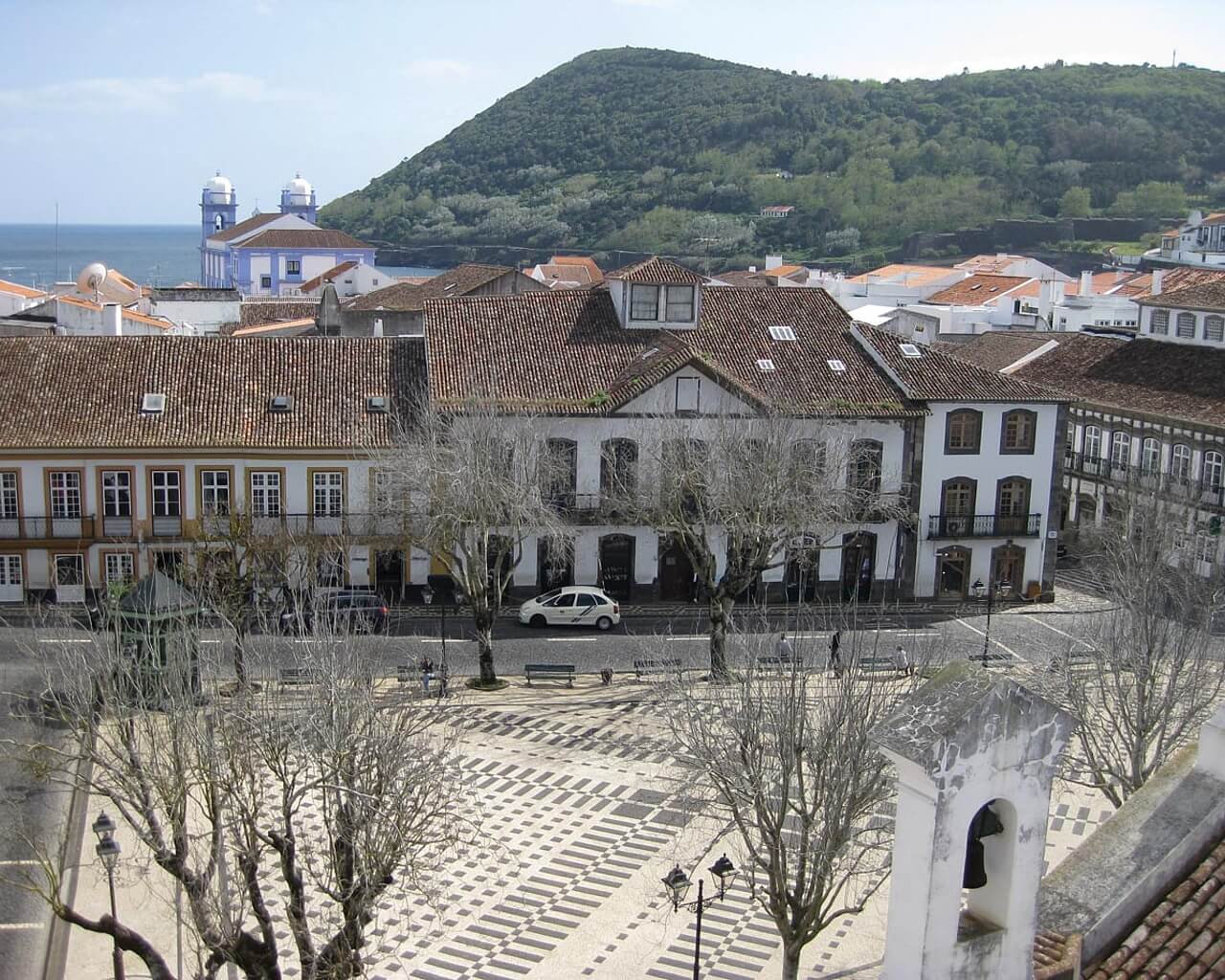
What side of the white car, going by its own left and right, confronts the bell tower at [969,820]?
left

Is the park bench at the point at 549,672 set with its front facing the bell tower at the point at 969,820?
yes

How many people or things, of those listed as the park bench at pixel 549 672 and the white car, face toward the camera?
1

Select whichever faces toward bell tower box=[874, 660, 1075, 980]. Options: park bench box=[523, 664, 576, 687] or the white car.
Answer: the park bench

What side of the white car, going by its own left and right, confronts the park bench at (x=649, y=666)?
left

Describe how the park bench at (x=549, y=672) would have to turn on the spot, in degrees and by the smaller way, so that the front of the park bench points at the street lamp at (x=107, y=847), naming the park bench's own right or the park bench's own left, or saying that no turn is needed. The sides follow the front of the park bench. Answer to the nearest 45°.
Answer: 0° — it already faces it

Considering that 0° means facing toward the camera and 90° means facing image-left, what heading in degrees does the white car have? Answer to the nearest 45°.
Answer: approximately 90°

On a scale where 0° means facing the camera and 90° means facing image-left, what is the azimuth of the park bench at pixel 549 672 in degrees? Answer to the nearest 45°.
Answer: approximately 0°

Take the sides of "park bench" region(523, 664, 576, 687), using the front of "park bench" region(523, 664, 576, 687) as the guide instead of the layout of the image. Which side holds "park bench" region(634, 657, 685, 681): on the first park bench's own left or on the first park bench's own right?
on the first park bench's own left

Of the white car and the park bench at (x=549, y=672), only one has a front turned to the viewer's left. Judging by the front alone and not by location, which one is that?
the white car

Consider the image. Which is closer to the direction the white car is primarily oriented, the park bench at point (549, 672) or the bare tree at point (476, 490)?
the bare tree

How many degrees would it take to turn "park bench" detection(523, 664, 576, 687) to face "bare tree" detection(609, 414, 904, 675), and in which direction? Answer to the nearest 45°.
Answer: approximately 135° to its left

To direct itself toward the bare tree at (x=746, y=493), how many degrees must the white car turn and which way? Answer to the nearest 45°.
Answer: approximately 180°

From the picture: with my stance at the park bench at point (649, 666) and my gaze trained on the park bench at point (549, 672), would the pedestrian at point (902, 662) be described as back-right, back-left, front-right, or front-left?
back-right

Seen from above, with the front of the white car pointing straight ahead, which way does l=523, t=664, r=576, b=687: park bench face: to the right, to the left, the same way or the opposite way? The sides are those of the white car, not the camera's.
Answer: to the left
